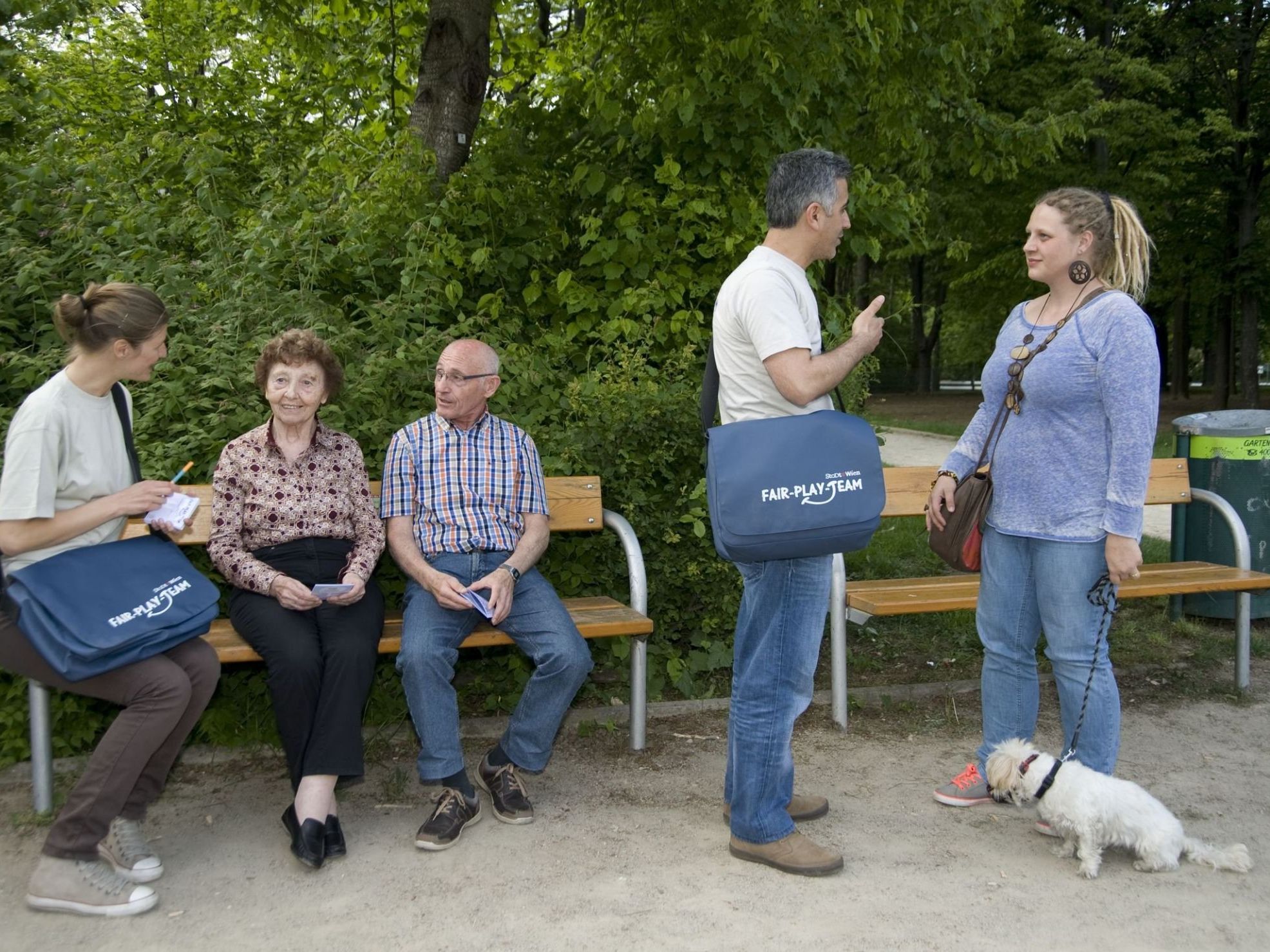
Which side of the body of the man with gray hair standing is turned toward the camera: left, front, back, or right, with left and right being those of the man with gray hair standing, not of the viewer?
right

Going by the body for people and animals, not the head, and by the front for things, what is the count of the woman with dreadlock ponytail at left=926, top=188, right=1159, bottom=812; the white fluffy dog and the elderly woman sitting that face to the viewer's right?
0

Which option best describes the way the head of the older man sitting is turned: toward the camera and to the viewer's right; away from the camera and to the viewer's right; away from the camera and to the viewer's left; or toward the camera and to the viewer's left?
toward the camera and to the viewer's left

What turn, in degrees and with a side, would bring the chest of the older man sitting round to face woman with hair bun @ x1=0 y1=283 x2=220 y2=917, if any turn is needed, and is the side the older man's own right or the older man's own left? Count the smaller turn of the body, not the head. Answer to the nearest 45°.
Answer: approximately 45° to the older man's own right

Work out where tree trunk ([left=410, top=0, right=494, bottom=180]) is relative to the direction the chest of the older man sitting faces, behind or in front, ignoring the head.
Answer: behind

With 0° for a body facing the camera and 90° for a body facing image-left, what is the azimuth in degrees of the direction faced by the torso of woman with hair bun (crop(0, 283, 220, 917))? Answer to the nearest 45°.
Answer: approximately 270°

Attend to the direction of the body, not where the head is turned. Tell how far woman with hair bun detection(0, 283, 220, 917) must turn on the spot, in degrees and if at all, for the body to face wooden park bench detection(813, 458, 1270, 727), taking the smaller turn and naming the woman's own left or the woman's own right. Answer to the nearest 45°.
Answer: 0° — they already face it

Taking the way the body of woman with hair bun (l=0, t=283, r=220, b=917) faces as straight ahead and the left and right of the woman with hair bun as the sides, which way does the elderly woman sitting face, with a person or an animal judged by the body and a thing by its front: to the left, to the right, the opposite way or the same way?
to the right

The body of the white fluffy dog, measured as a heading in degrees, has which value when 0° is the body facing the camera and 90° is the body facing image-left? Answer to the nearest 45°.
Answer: approximately 90°

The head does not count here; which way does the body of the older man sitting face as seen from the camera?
toward the camera

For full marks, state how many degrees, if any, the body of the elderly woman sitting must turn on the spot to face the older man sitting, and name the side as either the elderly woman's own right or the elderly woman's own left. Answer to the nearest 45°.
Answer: approximately 90° to the elderly woman's own left

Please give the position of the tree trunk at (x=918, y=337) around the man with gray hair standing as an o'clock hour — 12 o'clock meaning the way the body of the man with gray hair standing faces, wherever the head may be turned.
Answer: The tree trunk is roughly at 9 o'clock from the man with gray hair standing.

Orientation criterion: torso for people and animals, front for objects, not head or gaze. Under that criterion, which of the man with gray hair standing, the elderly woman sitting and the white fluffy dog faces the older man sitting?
the white fluffy dog

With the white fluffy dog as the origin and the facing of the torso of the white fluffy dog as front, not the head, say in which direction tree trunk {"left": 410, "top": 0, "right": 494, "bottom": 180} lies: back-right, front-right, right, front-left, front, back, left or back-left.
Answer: front-right
